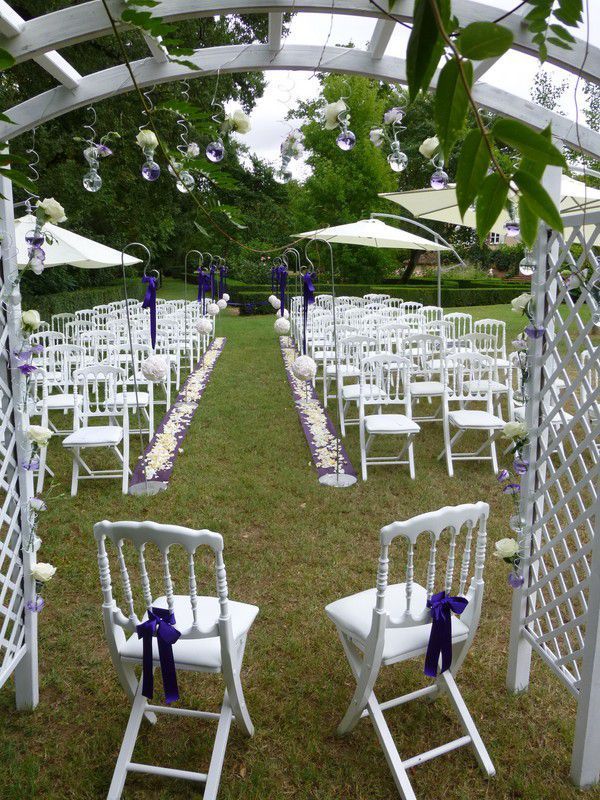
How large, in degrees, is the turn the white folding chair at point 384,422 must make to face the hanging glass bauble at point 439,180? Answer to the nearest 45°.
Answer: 0° — it already faces it

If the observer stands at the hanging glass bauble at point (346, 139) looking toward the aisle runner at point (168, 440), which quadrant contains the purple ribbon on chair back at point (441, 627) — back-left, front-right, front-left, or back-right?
back-right

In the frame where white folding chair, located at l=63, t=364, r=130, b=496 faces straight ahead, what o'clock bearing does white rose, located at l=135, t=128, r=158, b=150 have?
The white rose is roughly at 12 o'clock from the white folding chair.

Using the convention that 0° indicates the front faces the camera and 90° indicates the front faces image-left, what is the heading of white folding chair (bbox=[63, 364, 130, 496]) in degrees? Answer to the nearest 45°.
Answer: approximately 0°

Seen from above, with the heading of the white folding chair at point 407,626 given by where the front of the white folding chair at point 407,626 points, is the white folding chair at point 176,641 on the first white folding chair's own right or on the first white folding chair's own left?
on the first white folding chair's own left

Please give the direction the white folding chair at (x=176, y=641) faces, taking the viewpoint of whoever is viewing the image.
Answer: facing away from the viewer and to the right of the viewer

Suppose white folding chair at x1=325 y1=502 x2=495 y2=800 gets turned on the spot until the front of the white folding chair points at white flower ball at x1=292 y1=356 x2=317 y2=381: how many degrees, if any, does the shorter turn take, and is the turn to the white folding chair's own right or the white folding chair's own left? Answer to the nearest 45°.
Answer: approximately 45° to the white folding chair's own right
